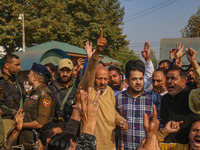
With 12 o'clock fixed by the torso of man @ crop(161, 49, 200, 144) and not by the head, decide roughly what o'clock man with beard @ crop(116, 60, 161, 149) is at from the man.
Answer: The man with beard is roughly at 2 o'clock from the man.

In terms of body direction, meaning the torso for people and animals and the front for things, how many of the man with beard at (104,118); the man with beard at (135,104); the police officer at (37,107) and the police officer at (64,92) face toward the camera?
3

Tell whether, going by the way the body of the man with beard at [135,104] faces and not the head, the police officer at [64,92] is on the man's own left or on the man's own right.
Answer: on the man's own right

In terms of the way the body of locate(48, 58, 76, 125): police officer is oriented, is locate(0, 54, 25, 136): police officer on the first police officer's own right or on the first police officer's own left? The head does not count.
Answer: on the first police officer's own right

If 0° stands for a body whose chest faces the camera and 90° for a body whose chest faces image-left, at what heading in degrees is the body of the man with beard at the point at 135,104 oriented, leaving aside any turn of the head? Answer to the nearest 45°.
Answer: approximately 0°

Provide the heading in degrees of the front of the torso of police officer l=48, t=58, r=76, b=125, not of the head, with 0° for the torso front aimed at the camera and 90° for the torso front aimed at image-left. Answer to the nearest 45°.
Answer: approximately 0°
